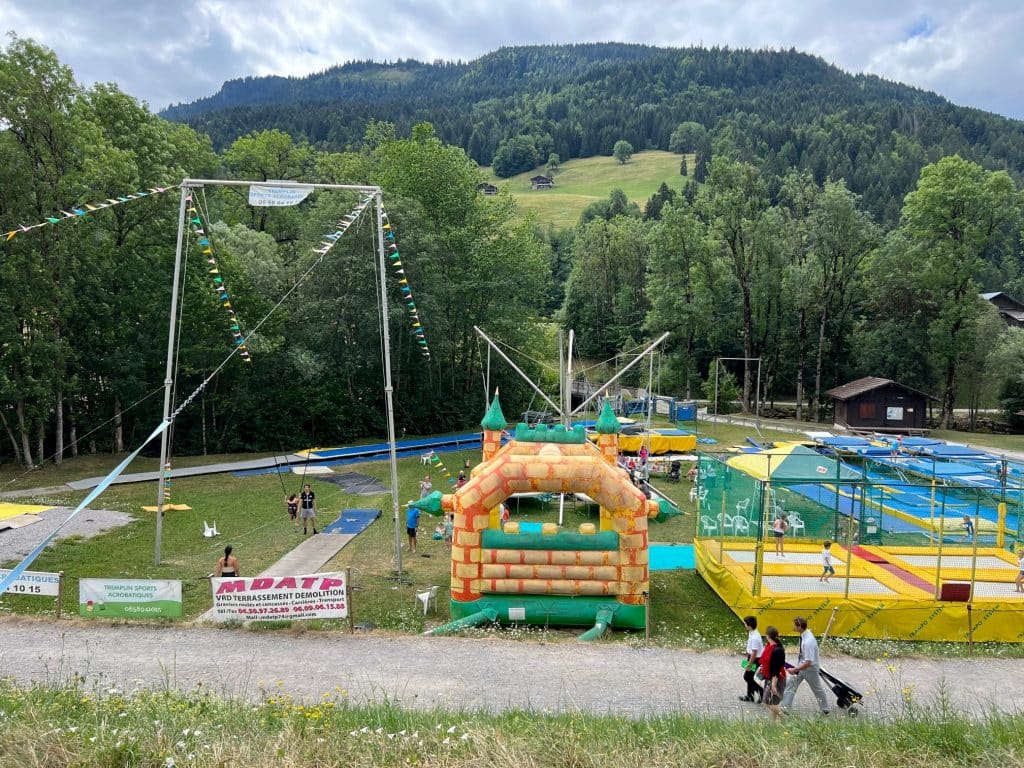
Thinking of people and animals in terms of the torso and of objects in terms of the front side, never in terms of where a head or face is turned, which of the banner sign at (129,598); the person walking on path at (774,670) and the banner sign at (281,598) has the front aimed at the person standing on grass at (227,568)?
the person walking on path

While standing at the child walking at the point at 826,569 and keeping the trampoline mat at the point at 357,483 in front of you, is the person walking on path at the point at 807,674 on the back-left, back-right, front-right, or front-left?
back-left

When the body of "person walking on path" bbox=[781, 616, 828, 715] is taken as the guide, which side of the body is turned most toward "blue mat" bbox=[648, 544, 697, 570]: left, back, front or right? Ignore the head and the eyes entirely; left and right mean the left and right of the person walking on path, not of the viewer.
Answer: right

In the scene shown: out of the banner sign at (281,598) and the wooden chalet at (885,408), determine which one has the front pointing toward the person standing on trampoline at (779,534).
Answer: the wooden chalet

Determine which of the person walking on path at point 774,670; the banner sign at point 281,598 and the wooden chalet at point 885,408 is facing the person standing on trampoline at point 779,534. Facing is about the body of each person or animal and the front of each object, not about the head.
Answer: the wooden chalet

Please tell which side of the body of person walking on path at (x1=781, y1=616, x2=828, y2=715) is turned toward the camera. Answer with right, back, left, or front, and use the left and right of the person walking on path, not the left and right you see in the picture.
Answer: left
